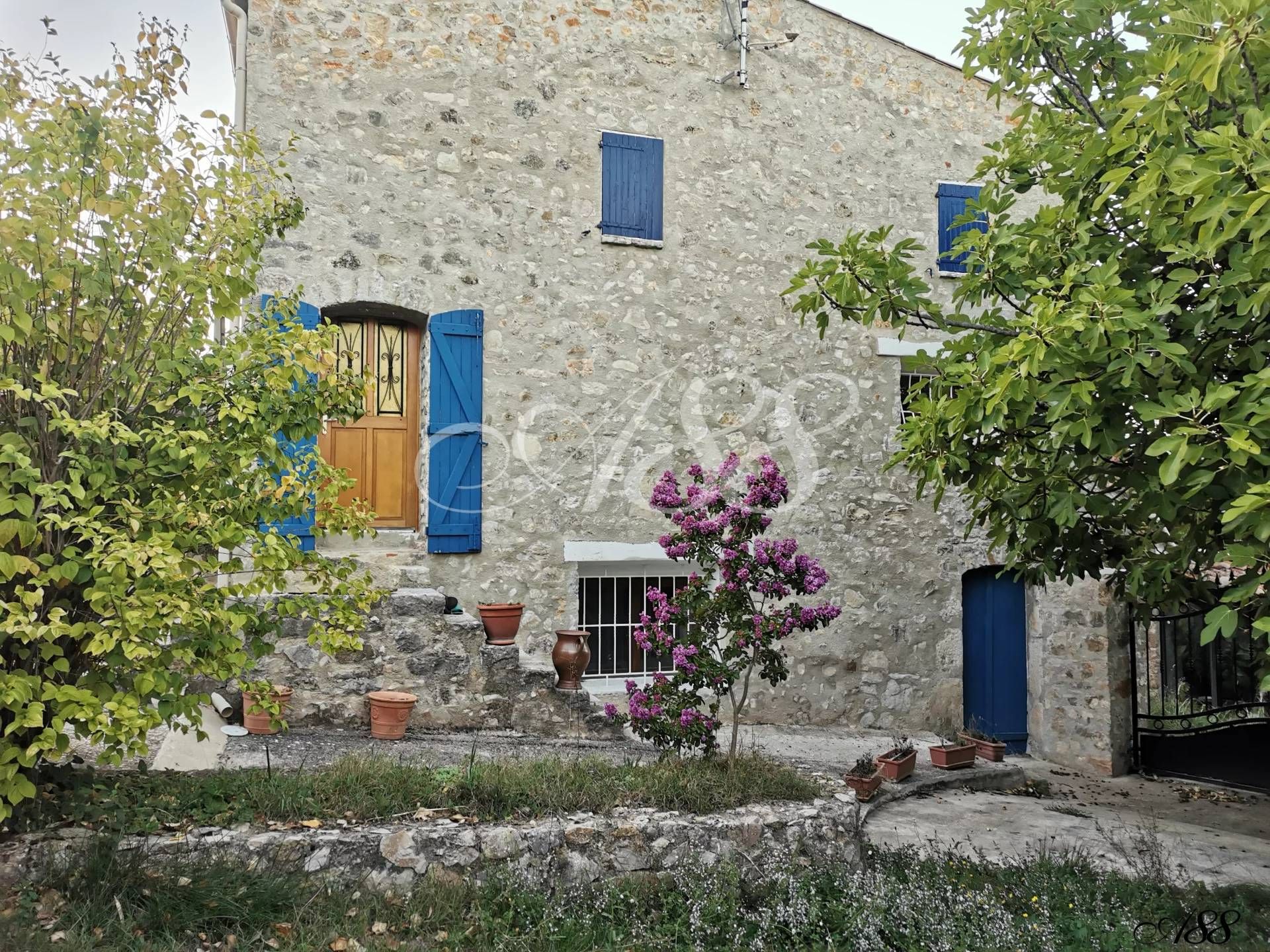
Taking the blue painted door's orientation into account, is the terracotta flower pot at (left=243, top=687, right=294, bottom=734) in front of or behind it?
in front

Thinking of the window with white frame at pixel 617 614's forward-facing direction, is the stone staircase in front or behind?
in front

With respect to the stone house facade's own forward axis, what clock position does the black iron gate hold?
The black iron gate is roughly at 9 o'clock from the stone house facade.

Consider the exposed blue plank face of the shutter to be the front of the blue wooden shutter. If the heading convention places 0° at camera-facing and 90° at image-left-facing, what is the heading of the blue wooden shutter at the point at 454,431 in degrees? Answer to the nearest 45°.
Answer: approximately 0°

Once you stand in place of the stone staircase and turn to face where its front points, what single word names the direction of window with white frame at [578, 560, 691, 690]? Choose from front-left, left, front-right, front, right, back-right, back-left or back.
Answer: front-left

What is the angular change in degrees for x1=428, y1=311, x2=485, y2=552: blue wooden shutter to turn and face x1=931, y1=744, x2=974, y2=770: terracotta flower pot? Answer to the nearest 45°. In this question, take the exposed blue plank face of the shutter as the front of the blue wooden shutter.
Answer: approximately 90° to its left

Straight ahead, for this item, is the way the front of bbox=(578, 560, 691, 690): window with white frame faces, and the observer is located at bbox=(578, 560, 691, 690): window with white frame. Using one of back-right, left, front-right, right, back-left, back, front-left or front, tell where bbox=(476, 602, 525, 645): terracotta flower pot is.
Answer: front-right
